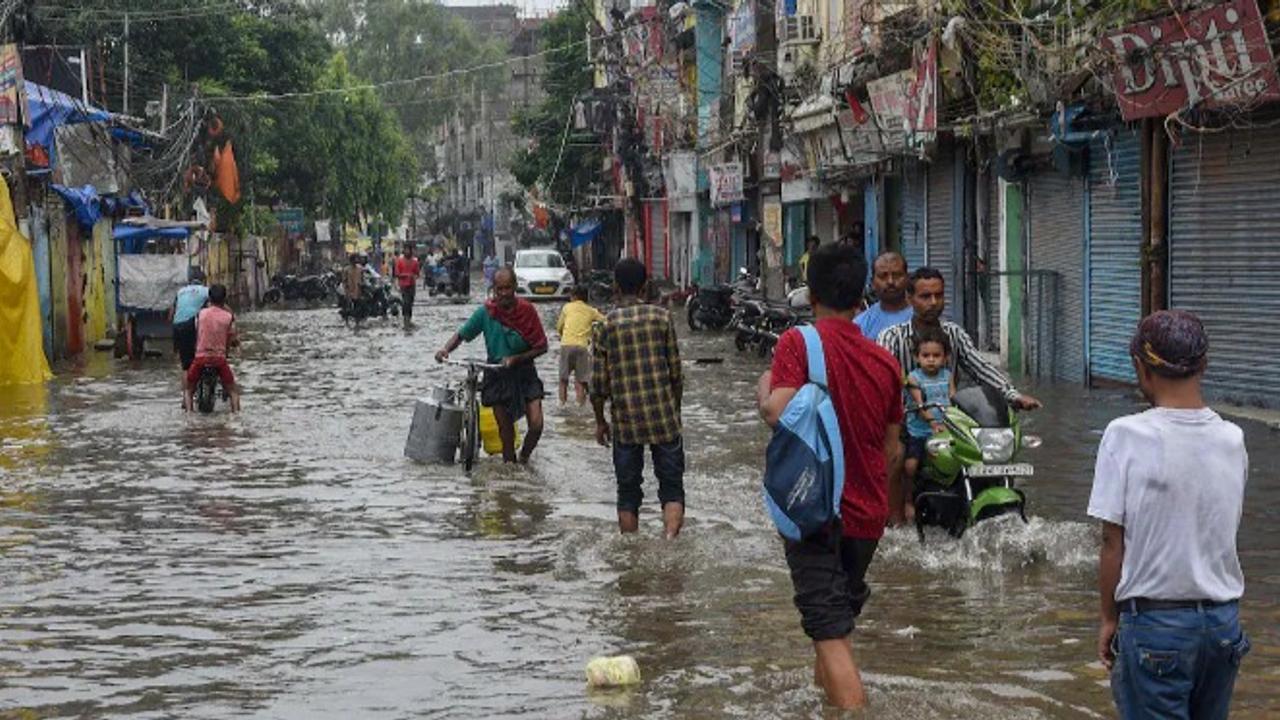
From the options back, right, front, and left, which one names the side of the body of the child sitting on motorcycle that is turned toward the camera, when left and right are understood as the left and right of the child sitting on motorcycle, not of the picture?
front

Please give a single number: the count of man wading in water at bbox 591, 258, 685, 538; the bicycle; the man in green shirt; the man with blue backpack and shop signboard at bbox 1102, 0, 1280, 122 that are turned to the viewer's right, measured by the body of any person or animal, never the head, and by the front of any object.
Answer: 0

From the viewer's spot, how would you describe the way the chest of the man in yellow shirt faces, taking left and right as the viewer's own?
facing away from the viewer

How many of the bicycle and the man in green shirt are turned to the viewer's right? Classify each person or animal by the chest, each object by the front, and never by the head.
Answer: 0

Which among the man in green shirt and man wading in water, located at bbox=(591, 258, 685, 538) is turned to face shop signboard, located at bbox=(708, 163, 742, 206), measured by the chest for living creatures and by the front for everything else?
the man wading in water

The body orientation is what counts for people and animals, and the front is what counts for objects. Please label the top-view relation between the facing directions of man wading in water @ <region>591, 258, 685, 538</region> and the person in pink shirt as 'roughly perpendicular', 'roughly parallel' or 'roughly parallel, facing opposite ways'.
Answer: roughly parallel

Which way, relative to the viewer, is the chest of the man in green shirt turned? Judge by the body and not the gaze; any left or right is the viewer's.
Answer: facing the viewer

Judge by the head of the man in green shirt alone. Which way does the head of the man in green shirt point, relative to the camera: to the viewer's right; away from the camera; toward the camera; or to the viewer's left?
toward the camera

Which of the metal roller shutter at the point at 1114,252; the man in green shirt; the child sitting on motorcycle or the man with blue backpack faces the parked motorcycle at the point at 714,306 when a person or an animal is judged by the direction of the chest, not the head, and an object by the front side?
the man with blue backpack

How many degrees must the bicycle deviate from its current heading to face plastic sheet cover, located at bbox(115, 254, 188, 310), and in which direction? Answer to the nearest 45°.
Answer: approximately 180°

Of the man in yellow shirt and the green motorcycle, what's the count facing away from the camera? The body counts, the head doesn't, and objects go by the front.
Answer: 1

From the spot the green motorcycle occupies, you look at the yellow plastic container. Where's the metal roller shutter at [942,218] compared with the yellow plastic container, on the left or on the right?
right

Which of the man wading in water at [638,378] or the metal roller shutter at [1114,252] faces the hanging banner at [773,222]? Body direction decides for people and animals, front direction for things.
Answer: the man wading in water

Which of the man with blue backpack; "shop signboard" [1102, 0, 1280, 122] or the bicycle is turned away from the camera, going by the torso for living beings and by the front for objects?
the man with blue backpack

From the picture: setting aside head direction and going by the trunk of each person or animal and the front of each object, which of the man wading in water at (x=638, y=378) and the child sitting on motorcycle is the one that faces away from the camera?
the man wading in water

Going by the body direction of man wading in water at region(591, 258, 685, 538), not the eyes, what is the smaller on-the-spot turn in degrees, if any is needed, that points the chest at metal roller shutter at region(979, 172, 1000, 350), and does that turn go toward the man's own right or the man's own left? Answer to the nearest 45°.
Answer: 0° — they already face it

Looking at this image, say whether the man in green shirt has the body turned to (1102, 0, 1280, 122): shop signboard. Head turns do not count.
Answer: no

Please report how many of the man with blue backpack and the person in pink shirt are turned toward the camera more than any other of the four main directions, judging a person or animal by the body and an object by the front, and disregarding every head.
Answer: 0

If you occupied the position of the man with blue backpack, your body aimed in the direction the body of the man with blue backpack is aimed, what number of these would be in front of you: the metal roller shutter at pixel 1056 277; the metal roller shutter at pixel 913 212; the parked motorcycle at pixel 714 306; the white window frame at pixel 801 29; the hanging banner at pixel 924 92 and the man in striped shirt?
6
